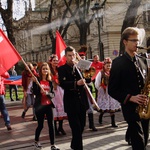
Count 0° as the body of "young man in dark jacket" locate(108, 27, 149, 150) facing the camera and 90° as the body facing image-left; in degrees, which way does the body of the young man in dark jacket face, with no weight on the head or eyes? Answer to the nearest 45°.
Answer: approximately 315°

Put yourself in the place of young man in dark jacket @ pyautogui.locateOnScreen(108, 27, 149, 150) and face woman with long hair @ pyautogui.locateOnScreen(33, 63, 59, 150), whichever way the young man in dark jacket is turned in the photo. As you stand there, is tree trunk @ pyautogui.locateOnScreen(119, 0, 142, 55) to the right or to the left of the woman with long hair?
right

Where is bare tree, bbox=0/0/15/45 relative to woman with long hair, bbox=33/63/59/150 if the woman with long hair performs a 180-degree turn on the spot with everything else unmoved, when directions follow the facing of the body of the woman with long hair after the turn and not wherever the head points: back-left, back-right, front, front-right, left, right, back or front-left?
front-right

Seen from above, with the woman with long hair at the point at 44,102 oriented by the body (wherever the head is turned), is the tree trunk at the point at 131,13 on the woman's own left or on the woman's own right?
on the woman's own left

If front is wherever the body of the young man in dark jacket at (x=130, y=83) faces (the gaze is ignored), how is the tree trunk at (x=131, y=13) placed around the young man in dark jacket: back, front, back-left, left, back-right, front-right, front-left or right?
back-left

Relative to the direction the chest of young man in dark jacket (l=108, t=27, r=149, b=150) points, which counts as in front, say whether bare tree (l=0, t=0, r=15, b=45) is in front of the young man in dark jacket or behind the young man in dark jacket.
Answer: behind

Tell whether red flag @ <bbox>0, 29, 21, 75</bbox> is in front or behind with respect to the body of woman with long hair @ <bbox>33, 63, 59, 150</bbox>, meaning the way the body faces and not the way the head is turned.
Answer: behind

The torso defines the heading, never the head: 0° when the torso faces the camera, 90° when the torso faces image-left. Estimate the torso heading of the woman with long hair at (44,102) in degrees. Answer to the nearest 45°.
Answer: approximately 315°
